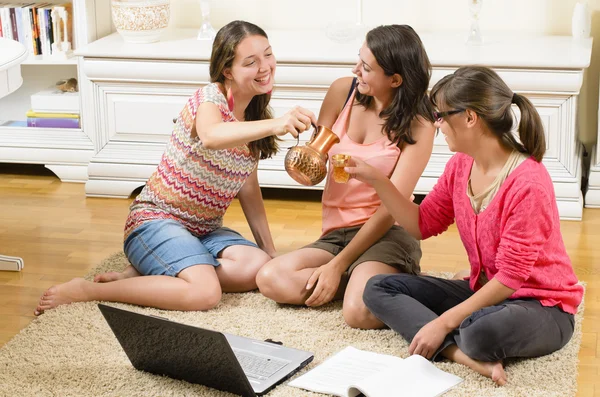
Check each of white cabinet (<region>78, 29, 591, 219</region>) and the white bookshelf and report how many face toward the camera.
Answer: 2

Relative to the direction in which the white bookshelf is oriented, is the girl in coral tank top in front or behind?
in front

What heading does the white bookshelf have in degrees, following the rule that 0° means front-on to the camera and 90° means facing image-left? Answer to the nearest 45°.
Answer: approximately 0°

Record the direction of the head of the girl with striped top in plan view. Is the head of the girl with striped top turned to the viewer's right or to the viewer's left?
to the viewer's right

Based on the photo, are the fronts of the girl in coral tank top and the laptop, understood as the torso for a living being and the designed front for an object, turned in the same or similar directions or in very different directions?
very different directions

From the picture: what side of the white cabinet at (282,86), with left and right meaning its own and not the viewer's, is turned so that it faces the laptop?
front

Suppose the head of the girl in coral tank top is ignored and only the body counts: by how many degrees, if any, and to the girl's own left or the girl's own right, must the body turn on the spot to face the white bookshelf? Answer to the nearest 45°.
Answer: approximately 90° to the girl's own right

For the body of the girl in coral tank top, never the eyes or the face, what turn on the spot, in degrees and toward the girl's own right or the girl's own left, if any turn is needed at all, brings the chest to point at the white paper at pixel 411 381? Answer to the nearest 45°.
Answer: approximately 45° to the girl's own left

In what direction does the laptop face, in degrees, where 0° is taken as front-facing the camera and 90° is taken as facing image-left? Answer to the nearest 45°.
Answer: approximately 225°

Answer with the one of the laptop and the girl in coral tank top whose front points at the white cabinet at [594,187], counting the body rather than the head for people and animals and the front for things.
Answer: the laptop

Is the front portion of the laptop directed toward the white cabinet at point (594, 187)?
yes

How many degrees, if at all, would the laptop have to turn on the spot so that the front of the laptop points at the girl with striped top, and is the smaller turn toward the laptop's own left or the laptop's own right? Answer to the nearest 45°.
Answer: approximately 45° to the laptop's own left

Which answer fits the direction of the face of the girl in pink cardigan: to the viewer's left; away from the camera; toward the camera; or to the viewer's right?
to the viewer's left
